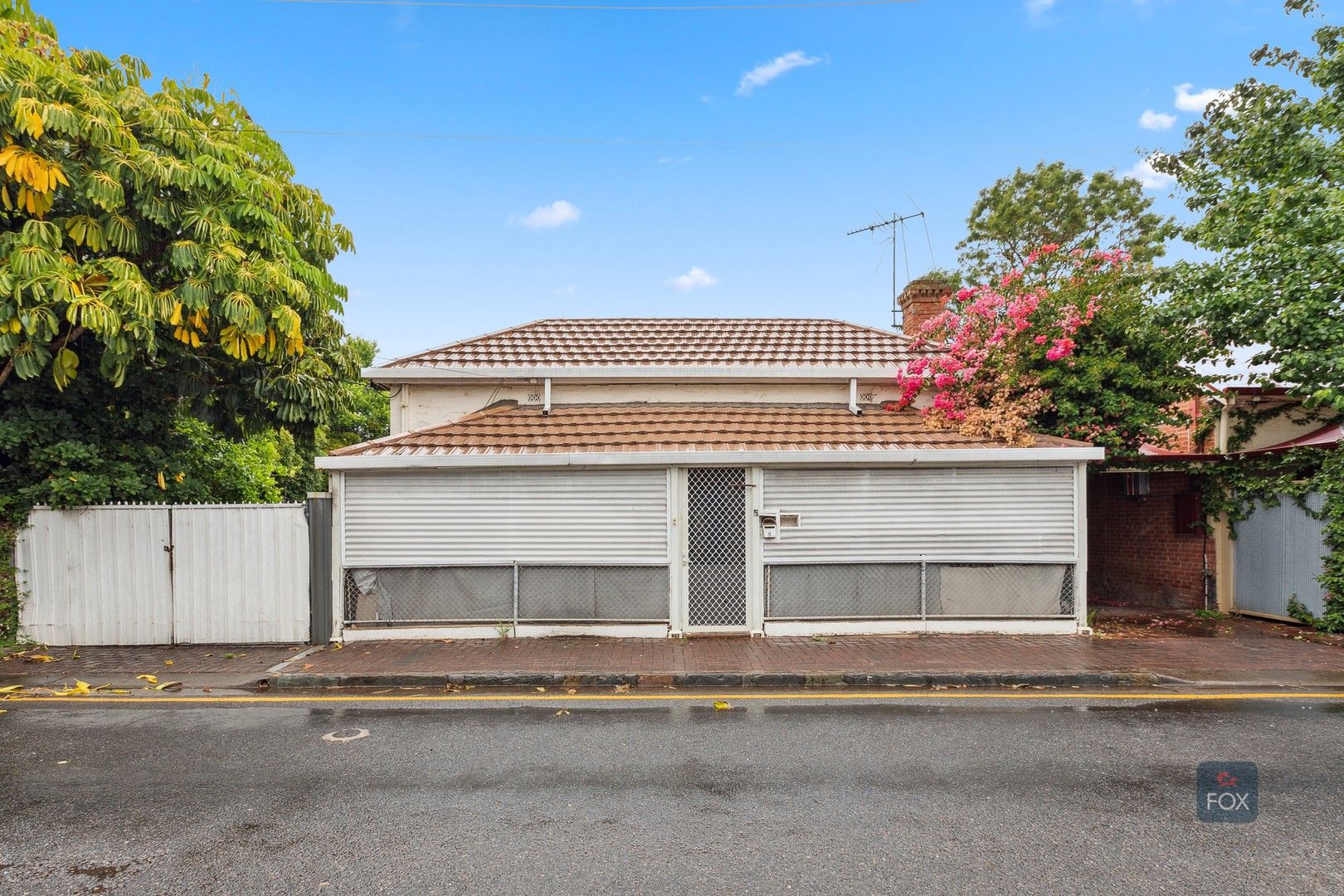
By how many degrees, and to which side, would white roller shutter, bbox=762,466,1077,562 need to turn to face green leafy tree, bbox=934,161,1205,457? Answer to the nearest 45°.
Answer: approximately 135° to its left

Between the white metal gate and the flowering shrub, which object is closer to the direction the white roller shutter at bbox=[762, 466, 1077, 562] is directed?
the white metal gate

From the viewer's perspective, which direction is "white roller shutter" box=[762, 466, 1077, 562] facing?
toward the camera

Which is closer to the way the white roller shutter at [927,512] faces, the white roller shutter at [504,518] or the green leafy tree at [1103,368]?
the white roller shutter

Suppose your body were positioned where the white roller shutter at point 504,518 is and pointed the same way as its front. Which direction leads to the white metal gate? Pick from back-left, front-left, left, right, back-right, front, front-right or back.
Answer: right

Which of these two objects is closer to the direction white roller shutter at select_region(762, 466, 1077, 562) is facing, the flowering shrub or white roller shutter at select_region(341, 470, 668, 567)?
the white roller shutter

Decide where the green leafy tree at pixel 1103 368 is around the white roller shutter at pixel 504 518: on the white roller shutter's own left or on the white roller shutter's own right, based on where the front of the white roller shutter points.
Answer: on the white roller shutter's own left

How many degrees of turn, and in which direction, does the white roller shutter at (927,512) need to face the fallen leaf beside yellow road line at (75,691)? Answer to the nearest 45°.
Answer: approximately 45° to its right

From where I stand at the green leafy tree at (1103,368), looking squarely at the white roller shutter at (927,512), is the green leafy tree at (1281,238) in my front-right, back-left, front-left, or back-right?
back-left

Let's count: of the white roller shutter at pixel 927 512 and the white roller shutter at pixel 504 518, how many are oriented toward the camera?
2
